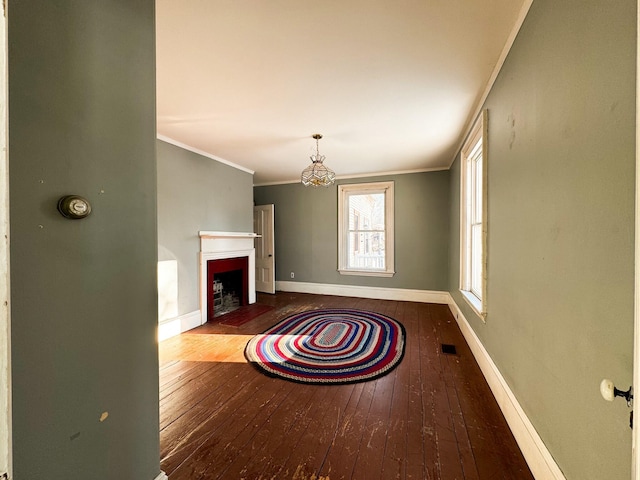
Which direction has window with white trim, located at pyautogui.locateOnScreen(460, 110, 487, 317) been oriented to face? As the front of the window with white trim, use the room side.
to the viewer's left

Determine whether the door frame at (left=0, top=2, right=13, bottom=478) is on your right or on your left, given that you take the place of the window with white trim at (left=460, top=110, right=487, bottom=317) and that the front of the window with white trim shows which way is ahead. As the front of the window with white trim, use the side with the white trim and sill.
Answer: on your left

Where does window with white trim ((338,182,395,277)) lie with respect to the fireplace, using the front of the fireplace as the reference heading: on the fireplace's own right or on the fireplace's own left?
on the fireplace's own left

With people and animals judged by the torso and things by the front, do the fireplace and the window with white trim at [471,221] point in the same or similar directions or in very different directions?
very different directions

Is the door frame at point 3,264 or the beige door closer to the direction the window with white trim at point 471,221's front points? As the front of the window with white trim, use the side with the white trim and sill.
the beige door

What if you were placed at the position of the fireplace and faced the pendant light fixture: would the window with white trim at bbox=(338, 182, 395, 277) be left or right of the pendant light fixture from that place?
left

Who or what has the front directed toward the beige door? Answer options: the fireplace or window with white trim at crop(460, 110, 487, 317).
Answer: the window with white trim

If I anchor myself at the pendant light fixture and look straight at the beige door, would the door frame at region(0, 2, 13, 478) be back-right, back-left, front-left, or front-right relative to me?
back-left

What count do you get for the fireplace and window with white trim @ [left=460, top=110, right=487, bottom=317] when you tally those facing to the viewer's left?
1

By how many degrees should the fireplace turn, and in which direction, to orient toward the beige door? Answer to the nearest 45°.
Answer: approximately 90° to its left

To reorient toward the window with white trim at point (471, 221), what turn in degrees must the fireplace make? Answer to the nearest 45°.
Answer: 0° — it already faces it

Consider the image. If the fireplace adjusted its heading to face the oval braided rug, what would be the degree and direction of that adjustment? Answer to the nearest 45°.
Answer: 0° — it already faces it
